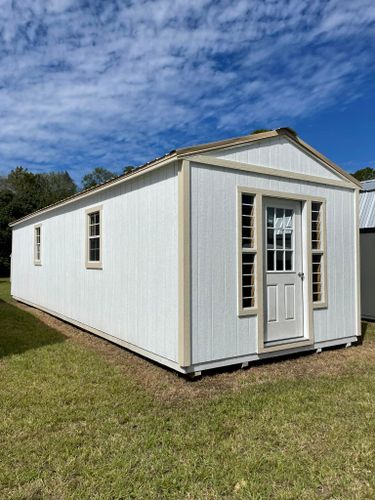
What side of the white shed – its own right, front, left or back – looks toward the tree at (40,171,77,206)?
back

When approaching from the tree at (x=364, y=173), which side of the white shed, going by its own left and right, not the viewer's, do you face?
left

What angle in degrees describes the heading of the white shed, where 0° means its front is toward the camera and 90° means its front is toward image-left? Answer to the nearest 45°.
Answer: approximately 315°

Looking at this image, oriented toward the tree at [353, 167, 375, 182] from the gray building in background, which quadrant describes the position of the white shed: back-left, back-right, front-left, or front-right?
back-left

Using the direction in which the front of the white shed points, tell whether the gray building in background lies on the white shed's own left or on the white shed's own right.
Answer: on the white shed's own left
